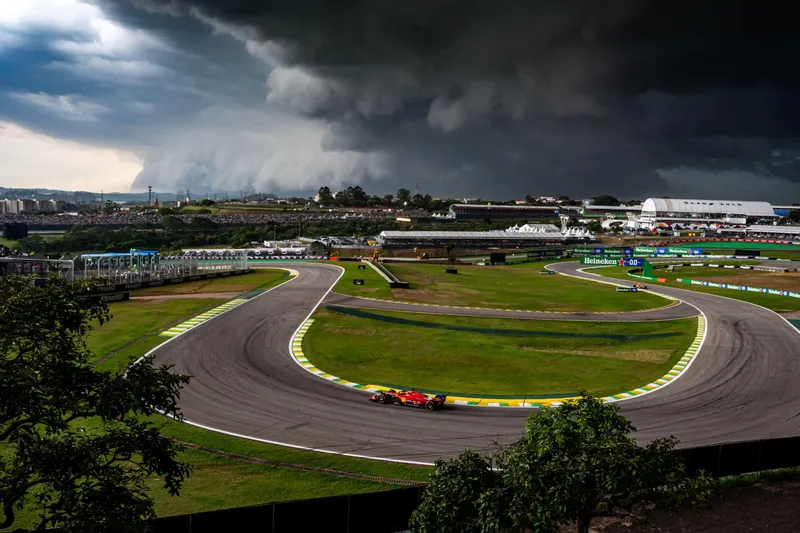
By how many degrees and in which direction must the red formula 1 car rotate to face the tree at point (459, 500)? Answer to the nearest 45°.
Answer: approximately 90° to its left

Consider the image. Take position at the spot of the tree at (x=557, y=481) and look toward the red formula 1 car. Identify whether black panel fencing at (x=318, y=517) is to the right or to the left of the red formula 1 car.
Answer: left

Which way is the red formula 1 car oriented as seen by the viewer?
to the viewer's left

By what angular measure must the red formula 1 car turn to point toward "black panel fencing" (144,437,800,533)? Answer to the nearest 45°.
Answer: approximately 90° to its left
